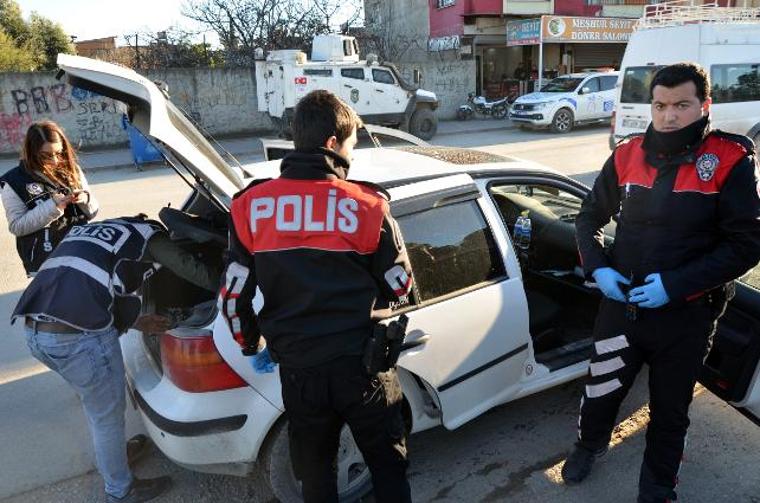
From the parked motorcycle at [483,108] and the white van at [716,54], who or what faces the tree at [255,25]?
the parked motorcycle

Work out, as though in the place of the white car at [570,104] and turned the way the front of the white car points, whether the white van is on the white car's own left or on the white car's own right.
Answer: on the white car's own left

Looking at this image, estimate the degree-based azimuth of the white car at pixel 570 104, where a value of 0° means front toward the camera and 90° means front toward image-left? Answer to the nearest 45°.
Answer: approximately 45°

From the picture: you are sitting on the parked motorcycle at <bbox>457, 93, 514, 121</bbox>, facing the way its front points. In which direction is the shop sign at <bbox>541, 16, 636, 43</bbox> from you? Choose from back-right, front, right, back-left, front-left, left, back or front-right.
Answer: back-right

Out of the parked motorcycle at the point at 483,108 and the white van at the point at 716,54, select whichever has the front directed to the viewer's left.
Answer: the parked motorcycle

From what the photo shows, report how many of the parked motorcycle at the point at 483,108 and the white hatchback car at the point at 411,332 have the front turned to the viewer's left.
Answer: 1

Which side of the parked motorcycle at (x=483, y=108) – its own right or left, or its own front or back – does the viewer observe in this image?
left

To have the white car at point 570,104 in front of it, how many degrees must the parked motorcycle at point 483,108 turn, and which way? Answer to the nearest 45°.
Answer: approximately 135° to its left

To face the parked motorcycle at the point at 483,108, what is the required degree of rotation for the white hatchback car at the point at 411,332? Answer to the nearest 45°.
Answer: approximately 45° to its left

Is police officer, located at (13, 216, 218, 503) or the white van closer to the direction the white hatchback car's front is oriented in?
the white van

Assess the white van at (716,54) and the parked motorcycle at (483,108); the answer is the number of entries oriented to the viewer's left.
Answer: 1

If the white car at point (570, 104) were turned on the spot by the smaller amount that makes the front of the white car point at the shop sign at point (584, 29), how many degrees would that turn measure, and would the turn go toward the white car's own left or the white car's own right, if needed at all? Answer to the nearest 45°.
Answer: approximately 135° to the white car's own right
